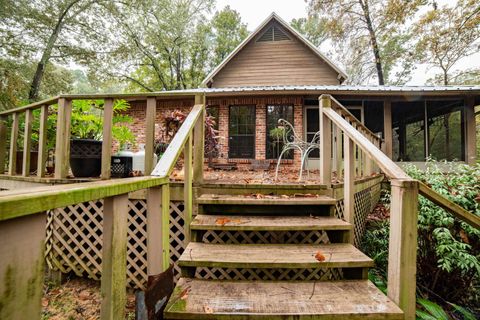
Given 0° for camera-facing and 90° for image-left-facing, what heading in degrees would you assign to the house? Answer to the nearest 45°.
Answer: approximately 0°

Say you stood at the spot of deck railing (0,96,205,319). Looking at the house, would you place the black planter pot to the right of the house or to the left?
left

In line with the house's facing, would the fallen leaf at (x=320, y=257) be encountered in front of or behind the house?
in front

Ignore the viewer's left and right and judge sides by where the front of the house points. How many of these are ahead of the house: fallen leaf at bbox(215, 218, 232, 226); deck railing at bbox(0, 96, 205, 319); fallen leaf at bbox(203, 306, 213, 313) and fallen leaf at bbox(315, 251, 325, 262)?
4

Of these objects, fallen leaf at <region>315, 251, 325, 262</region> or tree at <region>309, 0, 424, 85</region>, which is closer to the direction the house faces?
the fallen leaf

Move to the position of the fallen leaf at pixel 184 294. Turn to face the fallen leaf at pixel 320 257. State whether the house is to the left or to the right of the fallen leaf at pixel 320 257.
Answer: left

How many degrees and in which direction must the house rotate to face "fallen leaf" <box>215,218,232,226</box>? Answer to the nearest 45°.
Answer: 0° — it already faces it

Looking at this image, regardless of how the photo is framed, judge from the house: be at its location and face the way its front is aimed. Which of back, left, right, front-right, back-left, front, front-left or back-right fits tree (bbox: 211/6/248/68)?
back-right

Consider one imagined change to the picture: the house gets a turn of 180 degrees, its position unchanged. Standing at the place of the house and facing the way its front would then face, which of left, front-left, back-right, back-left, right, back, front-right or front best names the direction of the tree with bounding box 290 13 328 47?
front

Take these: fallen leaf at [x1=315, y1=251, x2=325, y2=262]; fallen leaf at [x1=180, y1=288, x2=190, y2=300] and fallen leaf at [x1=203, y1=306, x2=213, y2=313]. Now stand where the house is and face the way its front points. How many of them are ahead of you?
3

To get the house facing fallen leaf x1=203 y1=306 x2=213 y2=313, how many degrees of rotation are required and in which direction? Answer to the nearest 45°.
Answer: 0° — it already faces it

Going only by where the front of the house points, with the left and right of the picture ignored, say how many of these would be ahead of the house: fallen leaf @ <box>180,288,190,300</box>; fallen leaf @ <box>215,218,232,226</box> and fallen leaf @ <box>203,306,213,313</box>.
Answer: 3

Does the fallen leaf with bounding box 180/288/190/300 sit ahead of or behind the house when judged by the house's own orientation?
ahead

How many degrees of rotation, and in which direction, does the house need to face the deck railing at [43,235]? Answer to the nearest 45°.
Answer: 0° — it already faces it
